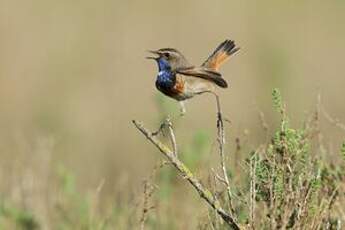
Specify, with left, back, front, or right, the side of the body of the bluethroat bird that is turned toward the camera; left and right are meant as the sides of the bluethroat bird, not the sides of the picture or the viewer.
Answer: left
